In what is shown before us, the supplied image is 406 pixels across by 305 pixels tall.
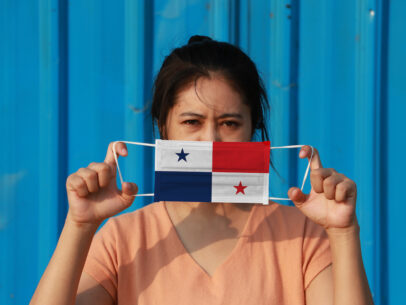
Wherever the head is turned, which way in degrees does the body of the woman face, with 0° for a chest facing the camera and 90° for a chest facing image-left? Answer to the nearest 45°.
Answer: approximately 0°
